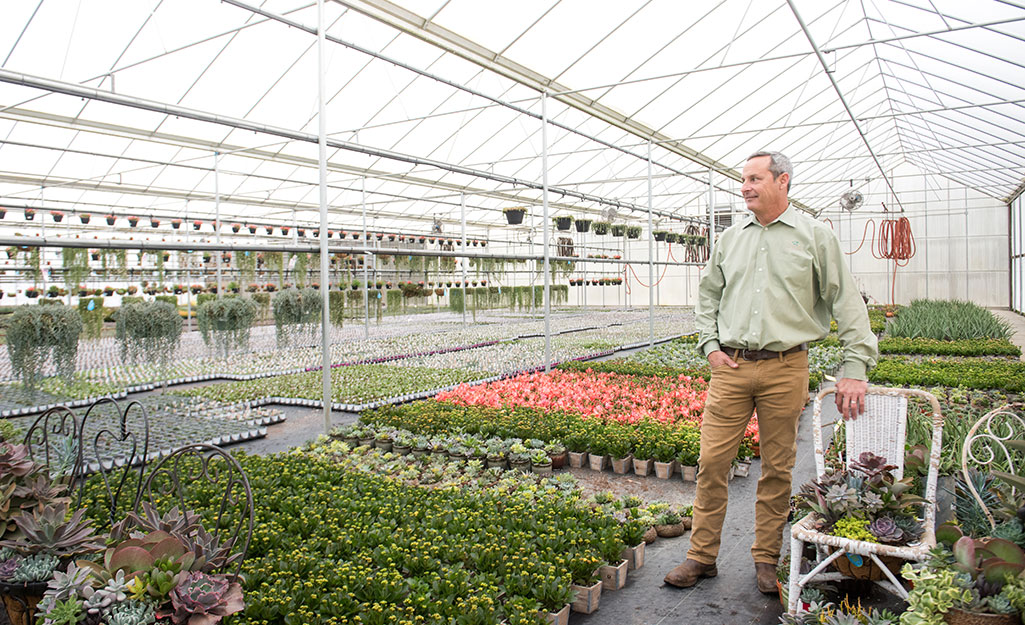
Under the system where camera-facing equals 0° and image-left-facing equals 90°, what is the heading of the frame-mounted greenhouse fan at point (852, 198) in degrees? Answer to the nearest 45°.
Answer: approximately 0°

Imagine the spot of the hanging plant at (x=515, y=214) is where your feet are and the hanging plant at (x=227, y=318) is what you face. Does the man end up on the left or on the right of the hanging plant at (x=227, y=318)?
left

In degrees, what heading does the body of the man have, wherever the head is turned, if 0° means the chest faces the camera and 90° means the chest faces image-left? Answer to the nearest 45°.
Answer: approximately 45°

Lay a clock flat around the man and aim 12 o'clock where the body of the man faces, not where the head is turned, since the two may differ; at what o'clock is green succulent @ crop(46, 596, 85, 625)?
The green succulent is roughly at 12 o'clock from the man.

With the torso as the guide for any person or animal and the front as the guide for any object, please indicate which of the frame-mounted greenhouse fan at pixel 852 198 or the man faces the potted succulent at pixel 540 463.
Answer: the frame-mounted greenhouse fan

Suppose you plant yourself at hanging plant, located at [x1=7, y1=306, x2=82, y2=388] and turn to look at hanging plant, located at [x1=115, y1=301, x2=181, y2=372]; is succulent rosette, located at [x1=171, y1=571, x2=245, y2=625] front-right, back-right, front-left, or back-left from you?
back-right

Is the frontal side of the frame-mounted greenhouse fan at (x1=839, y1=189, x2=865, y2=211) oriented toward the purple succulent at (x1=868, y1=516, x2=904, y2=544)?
yes
